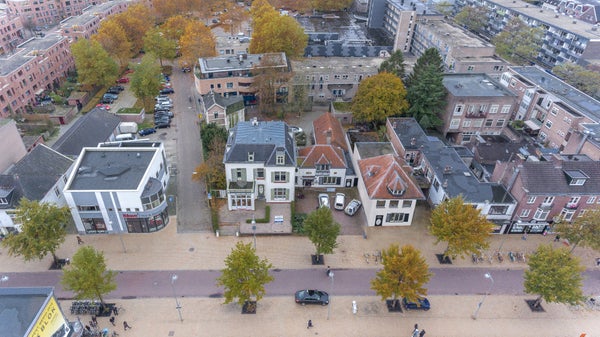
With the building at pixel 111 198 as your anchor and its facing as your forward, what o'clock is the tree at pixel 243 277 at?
The tree is roughly at 11 o'clock from the building.

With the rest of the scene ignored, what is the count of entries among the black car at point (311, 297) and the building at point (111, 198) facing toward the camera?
1

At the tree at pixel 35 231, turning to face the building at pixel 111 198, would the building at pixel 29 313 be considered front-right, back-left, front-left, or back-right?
back-right

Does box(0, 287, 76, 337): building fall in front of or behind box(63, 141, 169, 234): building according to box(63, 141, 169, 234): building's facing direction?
in front

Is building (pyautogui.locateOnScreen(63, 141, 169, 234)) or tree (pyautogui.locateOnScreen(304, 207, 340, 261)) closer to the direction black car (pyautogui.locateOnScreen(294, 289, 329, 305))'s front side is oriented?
the tree

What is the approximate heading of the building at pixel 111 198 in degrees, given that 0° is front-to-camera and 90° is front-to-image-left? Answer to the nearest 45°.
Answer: approximately 0°

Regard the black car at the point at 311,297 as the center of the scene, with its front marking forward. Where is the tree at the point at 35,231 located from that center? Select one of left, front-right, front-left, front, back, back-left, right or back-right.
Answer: back

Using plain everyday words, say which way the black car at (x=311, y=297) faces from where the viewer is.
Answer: facing to the right of the viewer

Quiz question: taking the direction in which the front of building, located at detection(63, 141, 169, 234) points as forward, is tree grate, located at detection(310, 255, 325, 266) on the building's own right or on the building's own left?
on the building's own left

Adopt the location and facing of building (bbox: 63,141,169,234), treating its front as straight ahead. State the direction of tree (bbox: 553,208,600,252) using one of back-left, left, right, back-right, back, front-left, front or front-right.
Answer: front-left

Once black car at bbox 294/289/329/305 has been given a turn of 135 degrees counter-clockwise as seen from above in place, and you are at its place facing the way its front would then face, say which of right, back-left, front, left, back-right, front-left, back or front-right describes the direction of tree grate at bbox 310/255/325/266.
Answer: front-right

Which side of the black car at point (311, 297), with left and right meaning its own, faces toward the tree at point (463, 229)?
front
